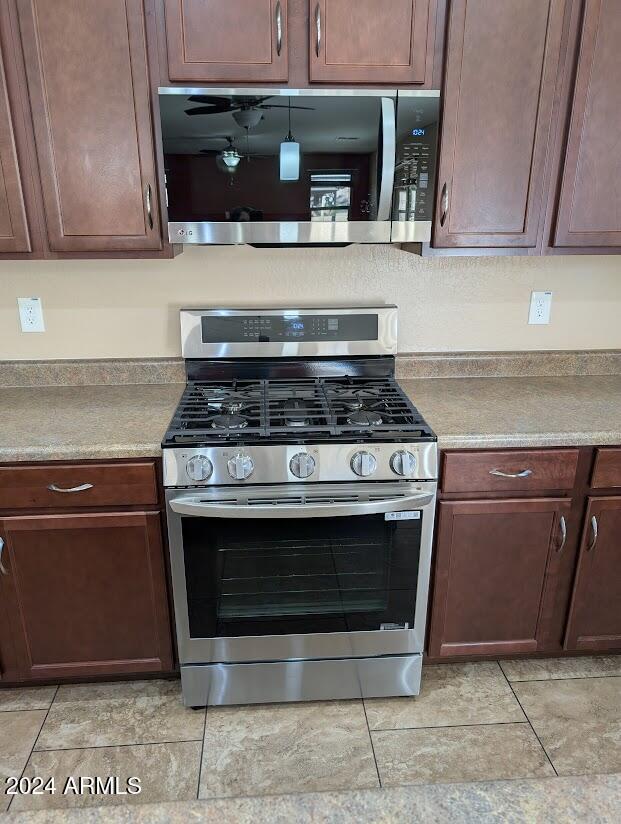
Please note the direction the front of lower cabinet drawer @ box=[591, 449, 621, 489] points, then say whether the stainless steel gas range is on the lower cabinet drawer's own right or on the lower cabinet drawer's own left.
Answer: on the lower cabinet drawer's own right

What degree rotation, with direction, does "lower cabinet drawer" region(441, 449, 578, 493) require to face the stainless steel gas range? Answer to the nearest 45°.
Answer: approximately 45° to its right

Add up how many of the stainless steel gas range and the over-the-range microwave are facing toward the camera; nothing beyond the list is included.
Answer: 2
